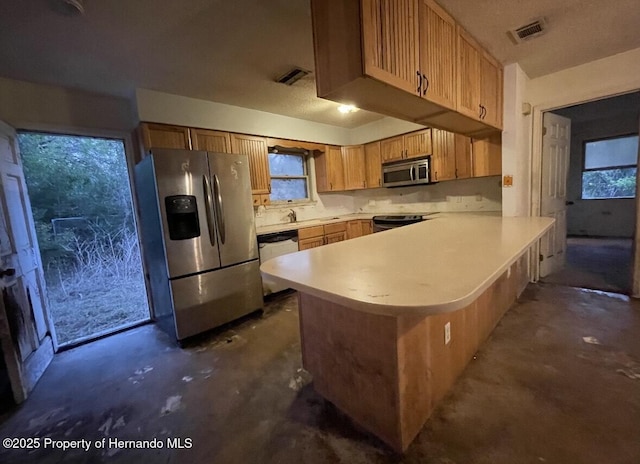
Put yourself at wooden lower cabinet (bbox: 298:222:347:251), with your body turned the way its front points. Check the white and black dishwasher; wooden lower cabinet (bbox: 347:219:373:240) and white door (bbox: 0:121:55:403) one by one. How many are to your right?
2

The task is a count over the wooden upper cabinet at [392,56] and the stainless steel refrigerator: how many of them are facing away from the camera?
0

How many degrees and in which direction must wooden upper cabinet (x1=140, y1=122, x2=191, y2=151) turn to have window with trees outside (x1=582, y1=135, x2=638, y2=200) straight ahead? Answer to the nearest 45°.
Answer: approximately 45° to its left

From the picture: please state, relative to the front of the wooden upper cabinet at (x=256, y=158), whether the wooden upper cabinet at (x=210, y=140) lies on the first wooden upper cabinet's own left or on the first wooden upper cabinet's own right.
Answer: on the first wooden upper cabinet's own right

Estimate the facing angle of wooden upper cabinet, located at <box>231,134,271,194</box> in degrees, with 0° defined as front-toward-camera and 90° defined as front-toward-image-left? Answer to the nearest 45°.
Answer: approximately 315°

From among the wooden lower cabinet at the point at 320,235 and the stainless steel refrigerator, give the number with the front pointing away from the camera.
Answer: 0

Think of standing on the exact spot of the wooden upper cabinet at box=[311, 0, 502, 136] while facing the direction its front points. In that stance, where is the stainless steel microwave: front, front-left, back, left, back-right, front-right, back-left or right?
back-left

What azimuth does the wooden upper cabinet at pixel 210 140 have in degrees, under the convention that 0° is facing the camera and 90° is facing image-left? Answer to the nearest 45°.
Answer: approximately 315°

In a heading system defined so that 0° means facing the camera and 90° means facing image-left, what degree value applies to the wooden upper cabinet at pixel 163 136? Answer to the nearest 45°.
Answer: approximately 315°

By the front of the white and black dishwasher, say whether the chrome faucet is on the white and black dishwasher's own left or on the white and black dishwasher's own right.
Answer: on the white and black dishwasher's own left
